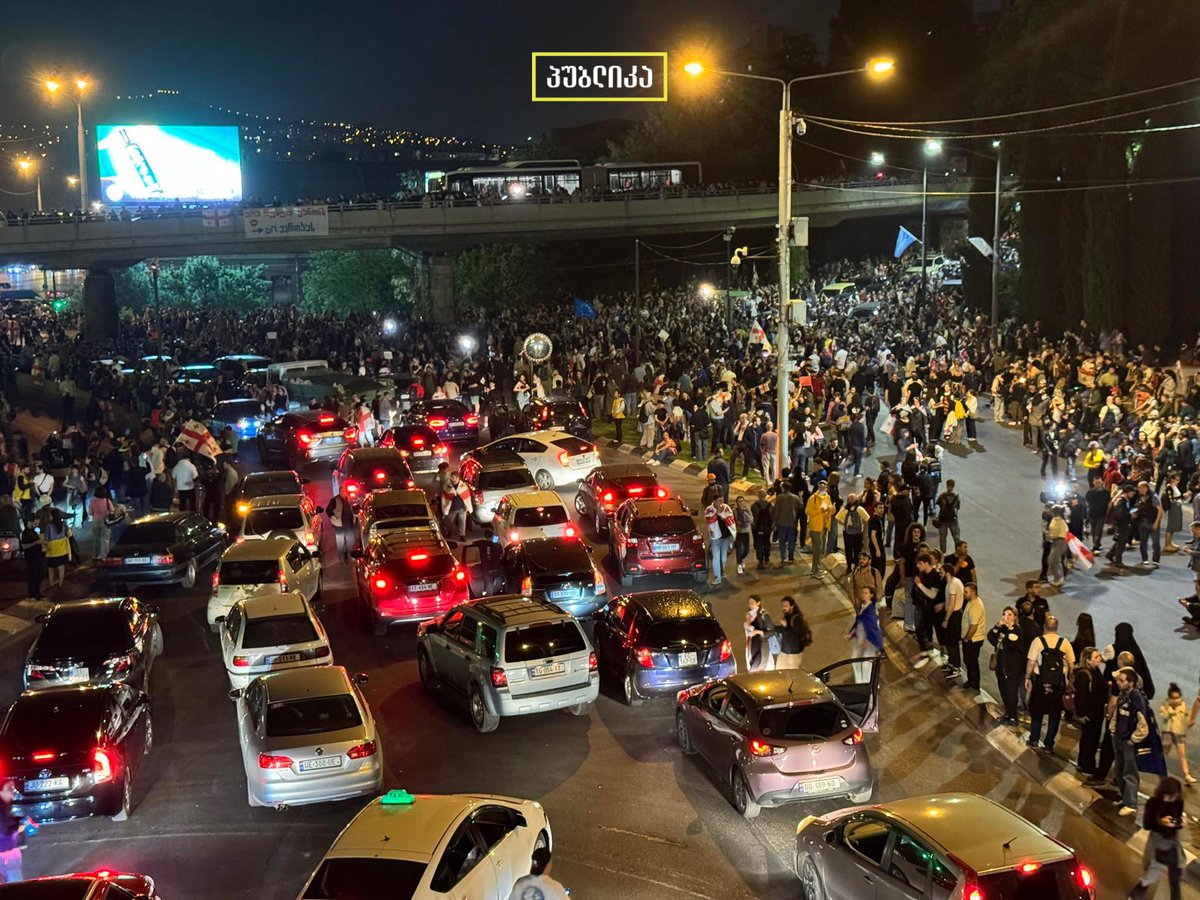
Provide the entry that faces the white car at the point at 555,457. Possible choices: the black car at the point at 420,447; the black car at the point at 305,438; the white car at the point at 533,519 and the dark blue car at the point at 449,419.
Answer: the white car at the point at 533,519

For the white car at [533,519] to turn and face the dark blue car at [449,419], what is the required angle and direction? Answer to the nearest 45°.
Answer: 0° — it already faces it

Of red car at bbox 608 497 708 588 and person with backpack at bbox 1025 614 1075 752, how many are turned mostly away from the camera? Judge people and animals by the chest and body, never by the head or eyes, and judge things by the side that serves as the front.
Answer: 2

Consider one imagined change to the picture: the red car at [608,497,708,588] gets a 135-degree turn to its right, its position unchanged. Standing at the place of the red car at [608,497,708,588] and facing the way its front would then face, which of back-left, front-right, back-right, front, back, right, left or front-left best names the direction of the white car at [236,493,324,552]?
back-right

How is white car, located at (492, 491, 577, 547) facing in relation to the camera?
away from the camera

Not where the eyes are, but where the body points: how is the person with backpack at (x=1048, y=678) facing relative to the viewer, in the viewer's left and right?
facing away from the viewer

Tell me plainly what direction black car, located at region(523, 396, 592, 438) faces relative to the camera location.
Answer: facing away from the viewer and to the left of the viewer

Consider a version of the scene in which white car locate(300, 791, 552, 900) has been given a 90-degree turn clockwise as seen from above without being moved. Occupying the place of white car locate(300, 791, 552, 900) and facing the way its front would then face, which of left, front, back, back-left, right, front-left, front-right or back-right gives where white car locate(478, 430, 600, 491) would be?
back-left

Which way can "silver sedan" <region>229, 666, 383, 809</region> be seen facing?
away from the camera

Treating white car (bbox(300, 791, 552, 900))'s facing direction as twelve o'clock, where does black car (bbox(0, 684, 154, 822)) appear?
The black car is roughly at 9 o'clock from the white car.

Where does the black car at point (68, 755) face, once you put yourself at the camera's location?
facing away from the viewer and to the right of the viewer

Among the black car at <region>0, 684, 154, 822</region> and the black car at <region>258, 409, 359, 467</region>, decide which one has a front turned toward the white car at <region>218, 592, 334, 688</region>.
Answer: the black car at <region>0, 684, 154, 822</region>

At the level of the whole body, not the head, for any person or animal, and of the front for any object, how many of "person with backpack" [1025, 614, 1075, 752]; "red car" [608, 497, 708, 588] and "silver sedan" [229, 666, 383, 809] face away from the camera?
3

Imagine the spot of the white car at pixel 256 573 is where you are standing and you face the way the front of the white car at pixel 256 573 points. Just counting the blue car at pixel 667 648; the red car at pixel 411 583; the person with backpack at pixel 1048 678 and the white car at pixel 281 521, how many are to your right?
3

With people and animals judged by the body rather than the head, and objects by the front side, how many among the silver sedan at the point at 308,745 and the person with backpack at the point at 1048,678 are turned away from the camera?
2

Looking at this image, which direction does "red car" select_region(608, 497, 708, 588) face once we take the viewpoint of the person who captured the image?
facing away from the viewer
